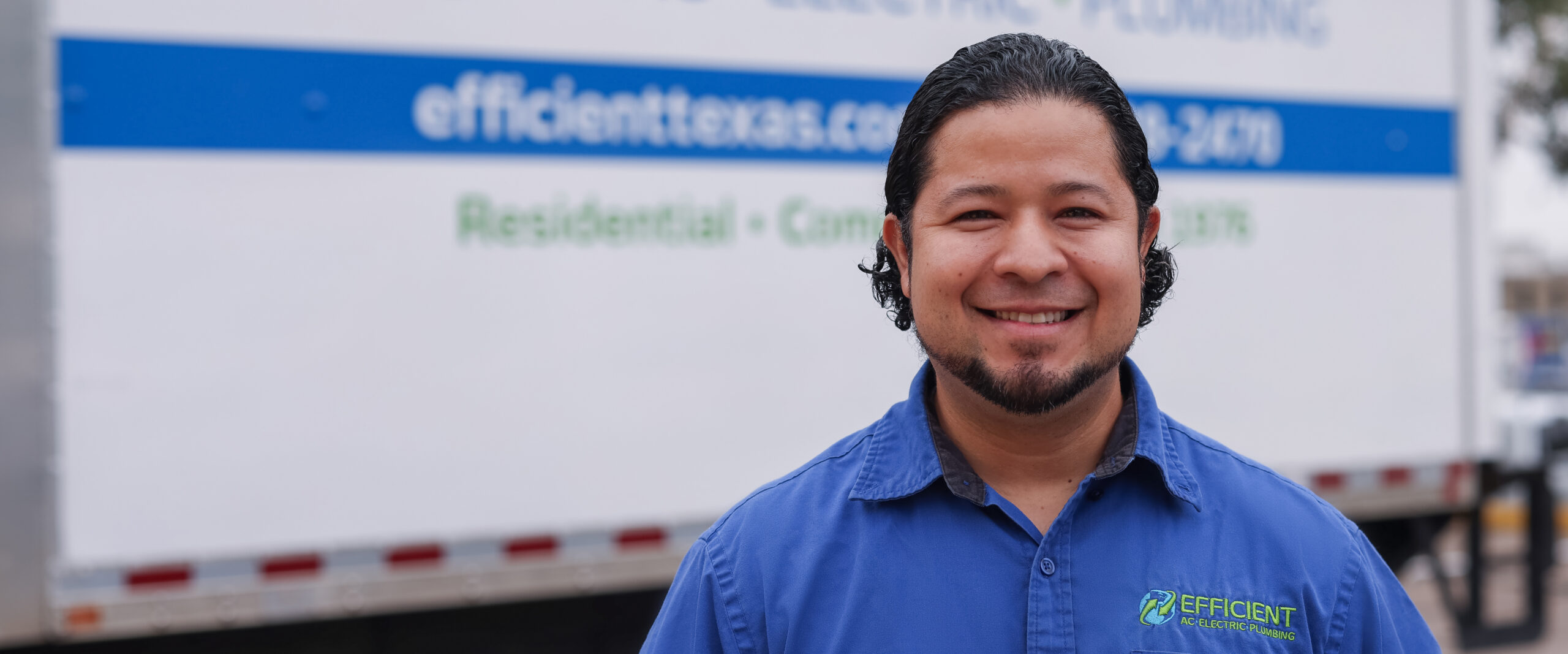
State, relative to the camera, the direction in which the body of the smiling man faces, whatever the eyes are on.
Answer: toward the camera
